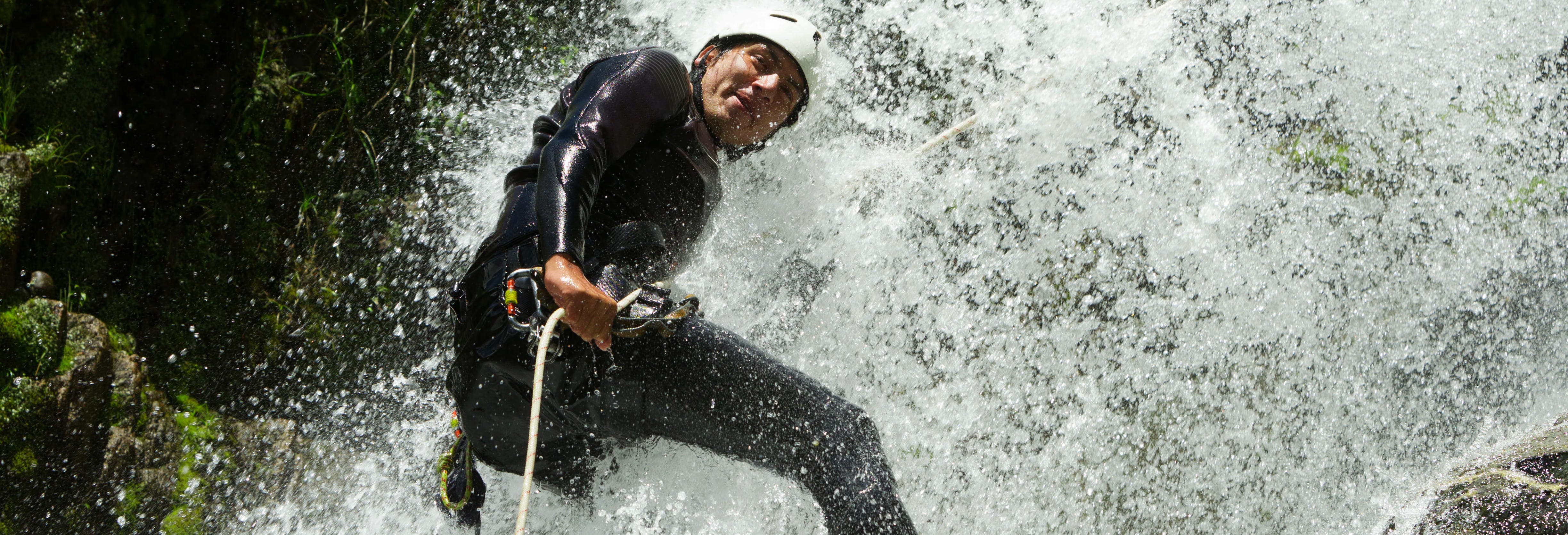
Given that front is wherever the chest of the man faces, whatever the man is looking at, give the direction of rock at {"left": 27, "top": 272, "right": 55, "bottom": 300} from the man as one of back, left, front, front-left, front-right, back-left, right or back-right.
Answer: back

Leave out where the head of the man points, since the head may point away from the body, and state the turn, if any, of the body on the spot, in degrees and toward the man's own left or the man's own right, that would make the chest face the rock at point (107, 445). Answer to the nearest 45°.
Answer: approximately 180°

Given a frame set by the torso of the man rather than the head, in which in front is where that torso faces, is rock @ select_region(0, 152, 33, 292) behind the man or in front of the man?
behind

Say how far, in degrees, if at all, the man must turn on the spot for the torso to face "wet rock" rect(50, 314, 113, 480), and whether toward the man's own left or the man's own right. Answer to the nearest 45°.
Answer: approximately 180°

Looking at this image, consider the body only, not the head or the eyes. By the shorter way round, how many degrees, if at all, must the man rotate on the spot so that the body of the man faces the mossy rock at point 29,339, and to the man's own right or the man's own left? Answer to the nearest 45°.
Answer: approximately 180°

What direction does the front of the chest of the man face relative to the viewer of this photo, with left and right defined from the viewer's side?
facing the viewer and to the right of the viewer
